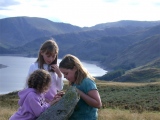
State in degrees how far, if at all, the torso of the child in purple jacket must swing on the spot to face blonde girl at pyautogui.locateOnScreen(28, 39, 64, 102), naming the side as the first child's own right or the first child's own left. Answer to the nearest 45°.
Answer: approximately 90° to the first child's own left

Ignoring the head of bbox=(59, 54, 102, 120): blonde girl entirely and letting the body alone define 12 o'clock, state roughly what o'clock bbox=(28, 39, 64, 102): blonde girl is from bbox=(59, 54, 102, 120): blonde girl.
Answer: bbox=(28, 39, 64, 102): blonde girl is roughly at 2 o'clock from bbox=(59, 54, 102, 120): blonde girl.

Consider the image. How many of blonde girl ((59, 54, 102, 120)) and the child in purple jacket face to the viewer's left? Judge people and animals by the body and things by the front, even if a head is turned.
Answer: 1

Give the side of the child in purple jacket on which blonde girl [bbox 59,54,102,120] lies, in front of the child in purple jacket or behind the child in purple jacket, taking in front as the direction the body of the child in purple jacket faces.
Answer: in front

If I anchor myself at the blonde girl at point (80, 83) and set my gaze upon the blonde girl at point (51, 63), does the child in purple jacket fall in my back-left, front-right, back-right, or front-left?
front-left

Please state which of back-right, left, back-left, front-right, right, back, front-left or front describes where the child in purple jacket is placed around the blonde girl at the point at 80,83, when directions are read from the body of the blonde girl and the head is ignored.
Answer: front

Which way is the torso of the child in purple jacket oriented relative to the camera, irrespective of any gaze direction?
to the viewer's right

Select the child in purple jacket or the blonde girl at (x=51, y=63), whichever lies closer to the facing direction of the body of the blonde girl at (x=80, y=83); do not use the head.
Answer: the child in purple jacket

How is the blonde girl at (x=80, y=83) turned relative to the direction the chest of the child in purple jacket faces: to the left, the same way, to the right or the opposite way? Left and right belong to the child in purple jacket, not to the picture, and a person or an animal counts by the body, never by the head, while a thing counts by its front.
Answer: the opposite way

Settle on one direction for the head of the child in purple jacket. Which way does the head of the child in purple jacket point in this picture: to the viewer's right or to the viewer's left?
to the viewer's right

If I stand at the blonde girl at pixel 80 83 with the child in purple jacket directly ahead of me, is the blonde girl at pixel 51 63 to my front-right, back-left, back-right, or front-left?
front-right

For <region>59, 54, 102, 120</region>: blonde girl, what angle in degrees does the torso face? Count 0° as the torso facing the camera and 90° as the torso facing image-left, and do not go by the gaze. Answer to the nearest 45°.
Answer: approximately 90°

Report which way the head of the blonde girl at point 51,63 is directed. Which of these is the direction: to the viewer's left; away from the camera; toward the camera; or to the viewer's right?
toward the camera

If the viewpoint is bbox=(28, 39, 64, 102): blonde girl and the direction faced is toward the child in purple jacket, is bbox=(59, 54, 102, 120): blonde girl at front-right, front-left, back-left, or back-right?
front-left
